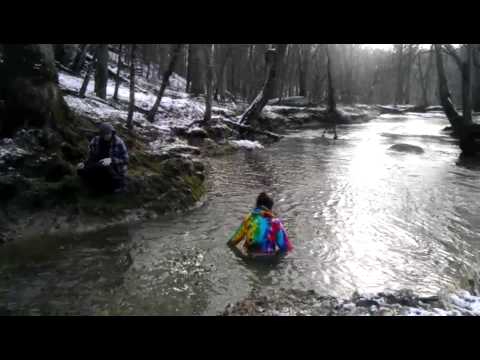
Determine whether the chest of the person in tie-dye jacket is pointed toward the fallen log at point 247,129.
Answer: yes

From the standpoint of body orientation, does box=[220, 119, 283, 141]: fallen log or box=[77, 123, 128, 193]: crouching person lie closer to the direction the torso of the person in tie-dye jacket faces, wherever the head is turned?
the fallen log

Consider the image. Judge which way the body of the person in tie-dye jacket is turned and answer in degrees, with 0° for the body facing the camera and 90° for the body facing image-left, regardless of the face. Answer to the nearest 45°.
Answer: approximately 180°

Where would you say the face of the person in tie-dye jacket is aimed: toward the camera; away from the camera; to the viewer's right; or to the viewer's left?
away from the camera

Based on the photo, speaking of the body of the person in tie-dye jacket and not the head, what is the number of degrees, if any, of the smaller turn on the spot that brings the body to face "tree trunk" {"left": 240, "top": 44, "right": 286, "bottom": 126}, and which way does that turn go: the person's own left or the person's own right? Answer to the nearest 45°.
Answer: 0° — they already face it

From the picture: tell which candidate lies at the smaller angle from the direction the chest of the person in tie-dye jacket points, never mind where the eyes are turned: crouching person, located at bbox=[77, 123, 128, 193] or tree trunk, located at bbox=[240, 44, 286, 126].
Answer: the tree trunk
